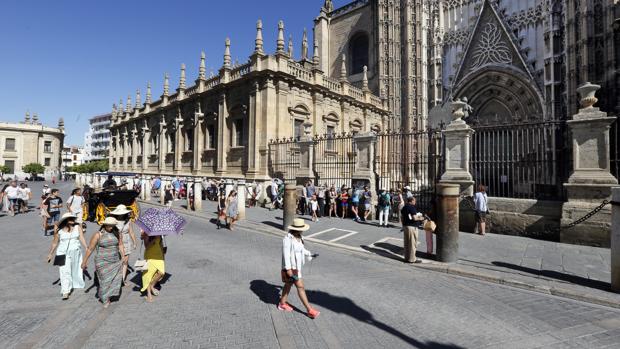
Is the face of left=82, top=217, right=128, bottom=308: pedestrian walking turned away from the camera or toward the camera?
toward the camera

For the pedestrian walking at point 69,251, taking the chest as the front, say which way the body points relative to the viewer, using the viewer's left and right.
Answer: facing the viewer

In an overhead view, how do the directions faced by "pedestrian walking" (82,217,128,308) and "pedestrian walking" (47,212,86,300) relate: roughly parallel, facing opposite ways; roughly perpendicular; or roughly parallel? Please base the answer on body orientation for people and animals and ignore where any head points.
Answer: roughly parallel

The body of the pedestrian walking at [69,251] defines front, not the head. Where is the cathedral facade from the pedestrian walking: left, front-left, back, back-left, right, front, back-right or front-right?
left

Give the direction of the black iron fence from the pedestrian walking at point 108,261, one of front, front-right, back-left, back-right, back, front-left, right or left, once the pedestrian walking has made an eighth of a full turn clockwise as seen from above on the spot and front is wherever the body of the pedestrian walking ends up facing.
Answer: back-left

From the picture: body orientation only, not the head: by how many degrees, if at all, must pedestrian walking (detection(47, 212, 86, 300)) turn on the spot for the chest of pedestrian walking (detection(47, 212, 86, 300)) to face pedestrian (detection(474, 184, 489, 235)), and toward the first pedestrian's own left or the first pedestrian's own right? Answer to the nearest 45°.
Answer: approximately 90° to the first pedestrian's own left

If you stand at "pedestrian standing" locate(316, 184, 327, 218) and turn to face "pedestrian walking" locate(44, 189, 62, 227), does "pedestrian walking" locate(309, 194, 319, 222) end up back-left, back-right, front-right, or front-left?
front-left

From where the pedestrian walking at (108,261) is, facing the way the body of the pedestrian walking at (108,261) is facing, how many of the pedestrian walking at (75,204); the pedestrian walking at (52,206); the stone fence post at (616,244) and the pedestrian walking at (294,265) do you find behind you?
2

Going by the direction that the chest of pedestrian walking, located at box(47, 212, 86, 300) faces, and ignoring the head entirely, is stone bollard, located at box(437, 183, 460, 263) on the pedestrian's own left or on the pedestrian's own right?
on the pedestrian's own left

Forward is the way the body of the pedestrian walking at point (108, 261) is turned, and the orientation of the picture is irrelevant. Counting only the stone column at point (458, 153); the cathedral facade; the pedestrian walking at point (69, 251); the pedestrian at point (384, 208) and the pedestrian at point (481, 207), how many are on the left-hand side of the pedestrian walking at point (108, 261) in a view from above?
4

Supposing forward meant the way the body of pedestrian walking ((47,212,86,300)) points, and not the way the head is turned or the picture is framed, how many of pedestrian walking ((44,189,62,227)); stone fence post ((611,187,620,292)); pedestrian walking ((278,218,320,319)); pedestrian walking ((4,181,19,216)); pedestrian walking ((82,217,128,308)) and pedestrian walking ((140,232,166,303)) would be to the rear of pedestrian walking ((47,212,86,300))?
2

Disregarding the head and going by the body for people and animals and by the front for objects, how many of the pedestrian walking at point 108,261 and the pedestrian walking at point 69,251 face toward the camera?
2
